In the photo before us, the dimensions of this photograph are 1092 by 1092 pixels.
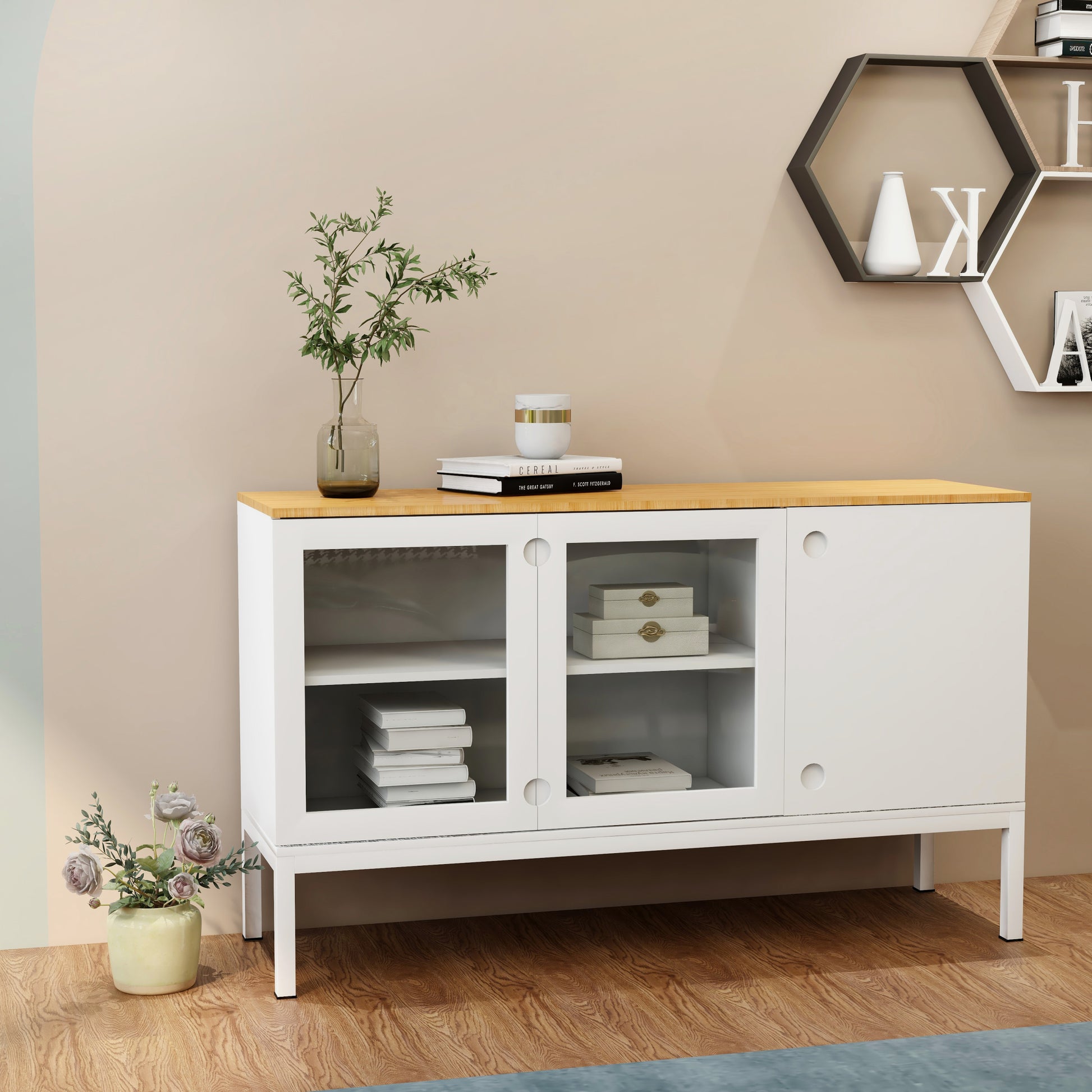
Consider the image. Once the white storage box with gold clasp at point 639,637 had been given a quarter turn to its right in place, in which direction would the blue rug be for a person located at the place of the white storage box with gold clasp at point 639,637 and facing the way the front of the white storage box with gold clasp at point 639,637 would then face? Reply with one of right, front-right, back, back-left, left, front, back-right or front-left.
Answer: left

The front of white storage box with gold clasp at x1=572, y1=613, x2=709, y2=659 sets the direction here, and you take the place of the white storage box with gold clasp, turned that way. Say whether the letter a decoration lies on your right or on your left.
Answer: on your left

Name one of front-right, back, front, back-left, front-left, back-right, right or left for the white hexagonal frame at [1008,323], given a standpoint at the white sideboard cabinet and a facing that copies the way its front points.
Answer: back-left

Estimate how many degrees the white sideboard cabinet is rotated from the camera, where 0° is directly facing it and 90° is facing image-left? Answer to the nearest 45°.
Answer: approximately 0°

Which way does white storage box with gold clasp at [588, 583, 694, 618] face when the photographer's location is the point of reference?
facing the viewer

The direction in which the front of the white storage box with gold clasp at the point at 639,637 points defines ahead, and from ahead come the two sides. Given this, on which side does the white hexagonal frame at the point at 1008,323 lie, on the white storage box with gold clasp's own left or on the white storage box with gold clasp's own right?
on the white storage box with gold clasp's own left

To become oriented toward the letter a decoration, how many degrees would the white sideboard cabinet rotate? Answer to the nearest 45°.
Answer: approximately 135° to its left

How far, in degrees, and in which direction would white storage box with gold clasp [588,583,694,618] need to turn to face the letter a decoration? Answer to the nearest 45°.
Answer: approximately 135° to its left

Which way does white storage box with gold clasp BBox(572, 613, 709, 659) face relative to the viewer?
toward the camera

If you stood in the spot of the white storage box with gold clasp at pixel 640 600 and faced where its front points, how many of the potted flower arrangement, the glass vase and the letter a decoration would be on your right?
2
